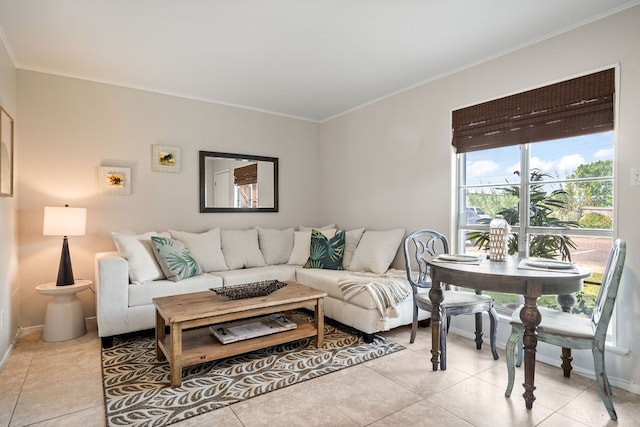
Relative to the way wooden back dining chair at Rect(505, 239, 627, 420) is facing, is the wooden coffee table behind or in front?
in front

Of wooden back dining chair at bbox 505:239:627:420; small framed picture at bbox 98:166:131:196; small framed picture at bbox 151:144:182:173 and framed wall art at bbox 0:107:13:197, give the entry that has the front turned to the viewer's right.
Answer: the framed wall art

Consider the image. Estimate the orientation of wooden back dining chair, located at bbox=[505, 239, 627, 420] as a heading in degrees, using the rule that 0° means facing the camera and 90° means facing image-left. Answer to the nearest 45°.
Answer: approximately 90°

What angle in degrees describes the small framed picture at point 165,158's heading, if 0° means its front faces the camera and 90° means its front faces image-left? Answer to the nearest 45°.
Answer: approximately 0°

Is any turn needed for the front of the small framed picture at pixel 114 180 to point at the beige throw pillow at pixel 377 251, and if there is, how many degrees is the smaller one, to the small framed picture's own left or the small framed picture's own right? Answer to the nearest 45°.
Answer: approximately 45° to the small framed picture's own left

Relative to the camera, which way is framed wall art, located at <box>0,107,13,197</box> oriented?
to the viewer's right

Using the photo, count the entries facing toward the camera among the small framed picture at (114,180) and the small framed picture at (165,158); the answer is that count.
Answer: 2

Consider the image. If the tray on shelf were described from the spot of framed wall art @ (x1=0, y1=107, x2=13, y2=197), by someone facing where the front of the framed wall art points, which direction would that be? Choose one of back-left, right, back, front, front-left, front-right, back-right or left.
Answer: front-right
